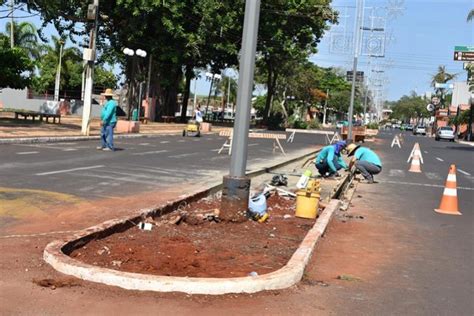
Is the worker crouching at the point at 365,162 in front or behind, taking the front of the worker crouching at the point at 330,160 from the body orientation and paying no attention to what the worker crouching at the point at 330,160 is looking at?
in front

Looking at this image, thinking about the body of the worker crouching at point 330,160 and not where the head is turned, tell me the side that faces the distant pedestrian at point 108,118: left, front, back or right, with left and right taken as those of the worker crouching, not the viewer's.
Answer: back

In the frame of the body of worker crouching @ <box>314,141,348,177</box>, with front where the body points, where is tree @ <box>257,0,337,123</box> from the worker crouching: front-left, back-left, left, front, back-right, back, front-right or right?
left

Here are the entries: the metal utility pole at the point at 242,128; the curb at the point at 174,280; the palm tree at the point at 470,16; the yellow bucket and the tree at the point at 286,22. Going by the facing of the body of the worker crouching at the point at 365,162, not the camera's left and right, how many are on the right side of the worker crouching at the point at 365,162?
2

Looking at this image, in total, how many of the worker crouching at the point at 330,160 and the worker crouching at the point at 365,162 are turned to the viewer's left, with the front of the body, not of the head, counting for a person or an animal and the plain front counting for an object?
1

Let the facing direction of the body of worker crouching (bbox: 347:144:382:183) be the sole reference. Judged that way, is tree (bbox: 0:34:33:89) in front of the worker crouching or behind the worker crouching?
in front

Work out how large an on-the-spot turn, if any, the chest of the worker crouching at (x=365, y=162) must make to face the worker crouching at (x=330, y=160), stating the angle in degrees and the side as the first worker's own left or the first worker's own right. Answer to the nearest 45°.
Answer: approximately 45° to the first worker's own left

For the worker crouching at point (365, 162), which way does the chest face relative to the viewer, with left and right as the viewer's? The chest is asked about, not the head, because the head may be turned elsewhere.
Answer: facing to the left of the viewer

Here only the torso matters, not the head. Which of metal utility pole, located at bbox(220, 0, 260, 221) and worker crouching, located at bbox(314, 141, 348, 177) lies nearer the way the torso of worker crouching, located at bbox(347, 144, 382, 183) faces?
the worker crouching

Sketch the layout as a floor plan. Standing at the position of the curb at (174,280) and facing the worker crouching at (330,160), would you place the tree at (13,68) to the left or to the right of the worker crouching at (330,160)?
left

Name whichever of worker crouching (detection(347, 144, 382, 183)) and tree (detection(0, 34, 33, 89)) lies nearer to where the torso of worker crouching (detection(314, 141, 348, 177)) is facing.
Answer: the worker crouching

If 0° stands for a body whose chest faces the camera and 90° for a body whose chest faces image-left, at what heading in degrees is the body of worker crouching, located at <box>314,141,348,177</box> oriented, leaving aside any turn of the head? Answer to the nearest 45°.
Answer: approximately 270°

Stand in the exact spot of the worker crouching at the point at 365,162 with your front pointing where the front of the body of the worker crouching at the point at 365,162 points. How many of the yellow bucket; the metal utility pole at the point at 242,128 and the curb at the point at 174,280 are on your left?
3

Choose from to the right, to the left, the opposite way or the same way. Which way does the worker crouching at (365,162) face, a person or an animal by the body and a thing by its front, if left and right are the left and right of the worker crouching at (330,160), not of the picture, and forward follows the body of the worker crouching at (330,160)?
the opposite way

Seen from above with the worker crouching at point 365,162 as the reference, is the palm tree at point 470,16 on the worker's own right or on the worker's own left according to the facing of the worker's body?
on the worker's own right
